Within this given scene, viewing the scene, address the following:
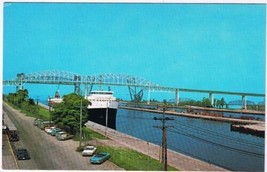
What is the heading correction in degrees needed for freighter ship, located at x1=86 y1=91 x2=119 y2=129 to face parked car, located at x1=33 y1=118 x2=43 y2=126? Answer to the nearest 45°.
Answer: approximately 135° to its right

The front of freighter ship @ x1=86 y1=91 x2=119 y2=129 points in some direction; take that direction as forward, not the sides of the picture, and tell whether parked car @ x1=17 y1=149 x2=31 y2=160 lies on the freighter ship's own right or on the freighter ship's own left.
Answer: on the freighter ship's own right

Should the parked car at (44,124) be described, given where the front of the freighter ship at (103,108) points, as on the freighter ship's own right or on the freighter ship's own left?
on the freighter ship's own right
